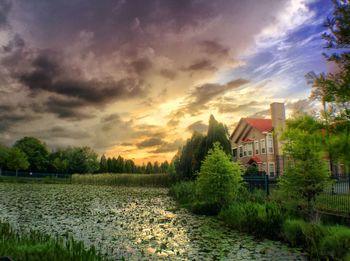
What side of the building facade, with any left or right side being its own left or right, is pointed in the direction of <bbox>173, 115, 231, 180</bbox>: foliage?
right

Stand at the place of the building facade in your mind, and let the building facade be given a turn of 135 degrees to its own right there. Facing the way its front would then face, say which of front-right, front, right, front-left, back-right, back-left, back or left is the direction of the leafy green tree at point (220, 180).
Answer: back

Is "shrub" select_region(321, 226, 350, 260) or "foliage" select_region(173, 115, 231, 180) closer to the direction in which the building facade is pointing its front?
the foliage

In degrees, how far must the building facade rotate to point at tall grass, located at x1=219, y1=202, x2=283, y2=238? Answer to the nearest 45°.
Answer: approximately 45° to its left

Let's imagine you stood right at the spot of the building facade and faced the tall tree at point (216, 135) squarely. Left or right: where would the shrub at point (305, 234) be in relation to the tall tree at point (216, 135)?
left

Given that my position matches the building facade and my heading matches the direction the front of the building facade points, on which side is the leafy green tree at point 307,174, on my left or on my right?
on my left

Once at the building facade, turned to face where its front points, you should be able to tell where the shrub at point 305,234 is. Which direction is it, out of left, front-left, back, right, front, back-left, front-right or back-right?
front-left
